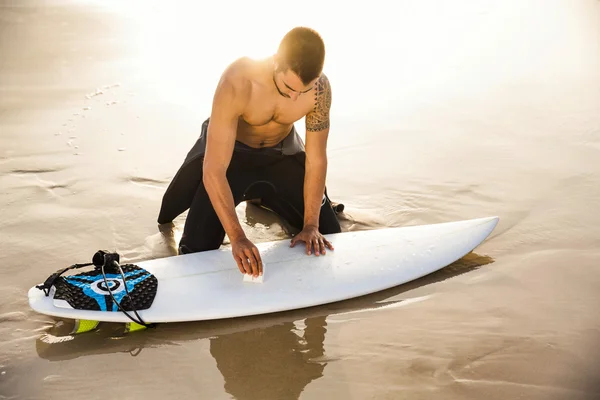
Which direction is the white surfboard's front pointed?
to the viewer's right

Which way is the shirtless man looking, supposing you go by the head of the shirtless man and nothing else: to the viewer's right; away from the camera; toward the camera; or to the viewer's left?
toward the camera
